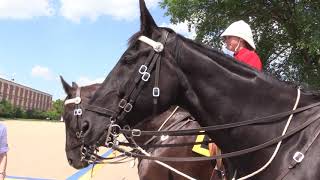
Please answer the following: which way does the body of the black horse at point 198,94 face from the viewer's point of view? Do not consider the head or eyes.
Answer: to the viewer's left

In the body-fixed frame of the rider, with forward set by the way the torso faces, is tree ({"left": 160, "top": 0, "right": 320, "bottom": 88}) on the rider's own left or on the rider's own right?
on the rider's own right

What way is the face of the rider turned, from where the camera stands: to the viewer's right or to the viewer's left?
to the viewer's left

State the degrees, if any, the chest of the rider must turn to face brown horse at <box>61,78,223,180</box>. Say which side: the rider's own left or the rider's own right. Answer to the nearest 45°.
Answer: approximately 45° to the rider's own right

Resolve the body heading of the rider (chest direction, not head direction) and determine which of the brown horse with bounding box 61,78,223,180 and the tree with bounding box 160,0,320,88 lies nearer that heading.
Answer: the brown horse

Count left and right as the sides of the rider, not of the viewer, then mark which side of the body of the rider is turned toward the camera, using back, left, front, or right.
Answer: left

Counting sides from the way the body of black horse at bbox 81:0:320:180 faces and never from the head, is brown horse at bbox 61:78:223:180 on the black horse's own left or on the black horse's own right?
on the black horse's own right
